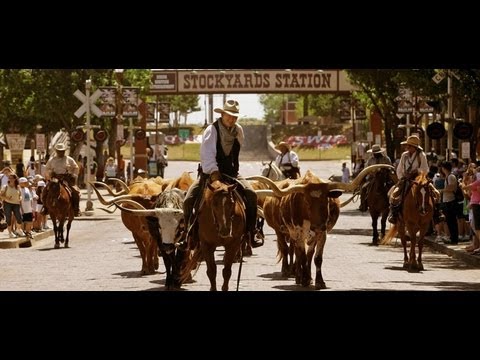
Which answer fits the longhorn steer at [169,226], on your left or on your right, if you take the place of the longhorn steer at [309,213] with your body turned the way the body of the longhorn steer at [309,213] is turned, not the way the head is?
on your right

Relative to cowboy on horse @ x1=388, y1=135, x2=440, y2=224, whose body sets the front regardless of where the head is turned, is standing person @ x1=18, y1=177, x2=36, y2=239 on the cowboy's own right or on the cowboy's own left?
on the cowboy's own right

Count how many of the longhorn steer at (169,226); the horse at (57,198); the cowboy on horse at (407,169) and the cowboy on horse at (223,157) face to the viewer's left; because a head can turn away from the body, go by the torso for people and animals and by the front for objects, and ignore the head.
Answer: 0

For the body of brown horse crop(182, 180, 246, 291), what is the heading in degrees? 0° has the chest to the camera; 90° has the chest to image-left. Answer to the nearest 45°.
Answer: approximately 0°

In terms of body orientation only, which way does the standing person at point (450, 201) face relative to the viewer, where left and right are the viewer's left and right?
facing to the left of the viewer

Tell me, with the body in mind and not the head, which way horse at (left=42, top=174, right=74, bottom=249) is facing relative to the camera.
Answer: toward the camera

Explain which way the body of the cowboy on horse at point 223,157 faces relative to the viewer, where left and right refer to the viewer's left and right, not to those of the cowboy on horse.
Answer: facing the viewer

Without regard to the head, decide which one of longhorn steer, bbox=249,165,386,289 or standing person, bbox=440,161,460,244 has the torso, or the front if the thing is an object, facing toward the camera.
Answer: the longhorn steer

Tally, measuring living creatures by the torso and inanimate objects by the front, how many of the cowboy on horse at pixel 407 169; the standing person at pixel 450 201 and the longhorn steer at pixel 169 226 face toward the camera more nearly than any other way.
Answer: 2

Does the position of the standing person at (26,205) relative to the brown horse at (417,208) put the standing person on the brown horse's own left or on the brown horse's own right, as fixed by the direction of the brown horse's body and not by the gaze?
on the brown horse's own right

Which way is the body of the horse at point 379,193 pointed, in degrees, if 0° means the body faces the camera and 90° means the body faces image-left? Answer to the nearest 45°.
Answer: approximately 0°

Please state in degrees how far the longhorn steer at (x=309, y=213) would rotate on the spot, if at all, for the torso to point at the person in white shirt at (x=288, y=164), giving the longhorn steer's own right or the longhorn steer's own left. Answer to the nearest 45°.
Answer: approximately 180°
